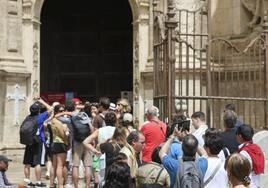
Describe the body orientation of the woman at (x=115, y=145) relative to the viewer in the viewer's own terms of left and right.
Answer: facing away from the viewer and to the right of the viewer

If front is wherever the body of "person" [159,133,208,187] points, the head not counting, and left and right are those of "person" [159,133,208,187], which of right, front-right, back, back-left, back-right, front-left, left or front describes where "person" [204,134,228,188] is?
right

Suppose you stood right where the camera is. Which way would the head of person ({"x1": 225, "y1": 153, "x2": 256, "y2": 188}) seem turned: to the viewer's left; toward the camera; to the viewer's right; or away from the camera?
away from the camera

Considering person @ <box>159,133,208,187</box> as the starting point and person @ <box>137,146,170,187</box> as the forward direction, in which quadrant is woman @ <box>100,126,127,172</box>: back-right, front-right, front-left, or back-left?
front-right

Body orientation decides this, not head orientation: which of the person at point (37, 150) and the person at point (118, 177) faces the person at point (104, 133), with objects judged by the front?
the person at point (118, 177)

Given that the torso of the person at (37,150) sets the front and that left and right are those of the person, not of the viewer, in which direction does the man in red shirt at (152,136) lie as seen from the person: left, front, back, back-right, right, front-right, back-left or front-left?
right

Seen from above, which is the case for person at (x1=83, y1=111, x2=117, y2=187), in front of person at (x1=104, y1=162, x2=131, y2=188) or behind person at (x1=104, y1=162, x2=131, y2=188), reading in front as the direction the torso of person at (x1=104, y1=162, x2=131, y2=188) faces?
in front

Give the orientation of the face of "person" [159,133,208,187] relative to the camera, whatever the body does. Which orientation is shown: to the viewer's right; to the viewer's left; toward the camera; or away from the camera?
away from the camera

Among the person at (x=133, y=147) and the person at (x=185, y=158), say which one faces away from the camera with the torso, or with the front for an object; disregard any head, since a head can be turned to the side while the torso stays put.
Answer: the person at (x=185, y=158)

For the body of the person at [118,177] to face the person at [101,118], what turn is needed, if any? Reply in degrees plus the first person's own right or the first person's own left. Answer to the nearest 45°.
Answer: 0° — they already face them

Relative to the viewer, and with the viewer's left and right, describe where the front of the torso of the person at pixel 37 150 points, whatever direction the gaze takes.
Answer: facing away from the viewer and to the right of the viewer

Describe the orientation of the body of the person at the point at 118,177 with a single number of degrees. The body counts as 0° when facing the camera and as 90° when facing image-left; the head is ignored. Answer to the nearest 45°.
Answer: approximately 180°

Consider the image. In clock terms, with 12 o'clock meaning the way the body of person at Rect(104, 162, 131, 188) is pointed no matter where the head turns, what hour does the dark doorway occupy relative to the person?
The dark doorway is roughly at 12 o'clock from the person.

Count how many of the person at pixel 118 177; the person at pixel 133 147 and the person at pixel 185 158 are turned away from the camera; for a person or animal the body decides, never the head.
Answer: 2
